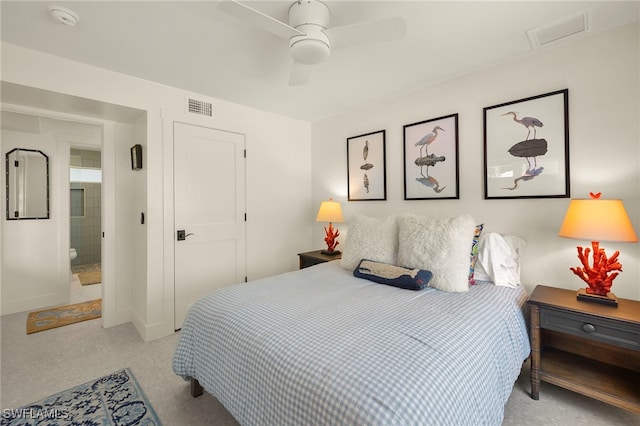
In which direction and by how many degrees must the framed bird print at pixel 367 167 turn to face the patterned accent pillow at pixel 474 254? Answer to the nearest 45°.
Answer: approximately 90° to its left

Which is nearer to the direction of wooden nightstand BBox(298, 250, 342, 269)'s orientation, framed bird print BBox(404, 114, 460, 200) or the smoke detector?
the smoke detector

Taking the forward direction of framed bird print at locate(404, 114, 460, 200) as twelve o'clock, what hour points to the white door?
The white door is roughly at 1 o'clock from the framed bird print.

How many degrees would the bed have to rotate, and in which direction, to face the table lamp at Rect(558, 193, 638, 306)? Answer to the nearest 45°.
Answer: approximately 135° to its left

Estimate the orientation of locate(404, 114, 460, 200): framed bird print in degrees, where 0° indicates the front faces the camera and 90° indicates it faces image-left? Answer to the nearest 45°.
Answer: approximately 45°

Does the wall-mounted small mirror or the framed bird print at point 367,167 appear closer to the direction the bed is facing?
the wall-mounted small mirror

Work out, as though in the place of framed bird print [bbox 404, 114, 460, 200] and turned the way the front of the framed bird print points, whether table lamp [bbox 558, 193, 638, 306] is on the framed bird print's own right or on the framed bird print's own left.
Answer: on the framed bird print's own left
